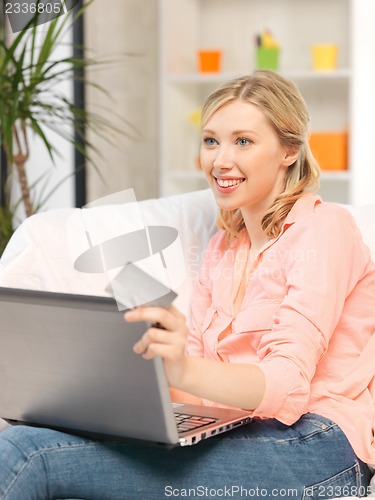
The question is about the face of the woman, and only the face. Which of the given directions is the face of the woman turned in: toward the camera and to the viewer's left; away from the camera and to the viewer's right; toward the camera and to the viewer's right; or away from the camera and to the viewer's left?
toward the camera and to the viewer's left

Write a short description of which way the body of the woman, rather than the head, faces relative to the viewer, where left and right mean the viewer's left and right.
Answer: facing the viewer and to the left of the viewer

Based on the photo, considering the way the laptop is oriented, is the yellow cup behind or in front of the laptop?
in front

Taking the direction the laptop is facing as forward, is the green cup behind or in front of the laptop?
in front

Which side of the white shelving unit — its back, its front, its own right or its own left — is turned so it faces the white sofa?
front

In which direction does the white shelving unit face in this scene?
toward the camera

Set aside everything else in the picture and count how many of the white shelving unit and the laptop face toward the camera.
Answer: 1

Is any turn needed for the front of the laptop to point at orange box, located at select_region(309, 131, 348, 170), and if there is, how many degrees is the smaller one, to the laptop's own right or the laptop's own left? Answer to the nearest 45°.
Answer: approximately 45° to the laptop's own left

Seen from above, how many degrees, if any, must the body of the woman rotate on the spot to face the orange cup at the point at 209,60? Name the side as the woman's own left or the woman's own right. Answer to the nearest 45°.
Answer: approximately 135° to the woman's own right

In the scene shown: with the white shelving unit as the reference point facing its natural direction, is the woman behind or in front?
in front

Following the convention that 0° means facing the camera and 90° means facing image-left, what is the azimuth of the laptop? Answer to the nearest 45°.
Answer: approximately 225°
